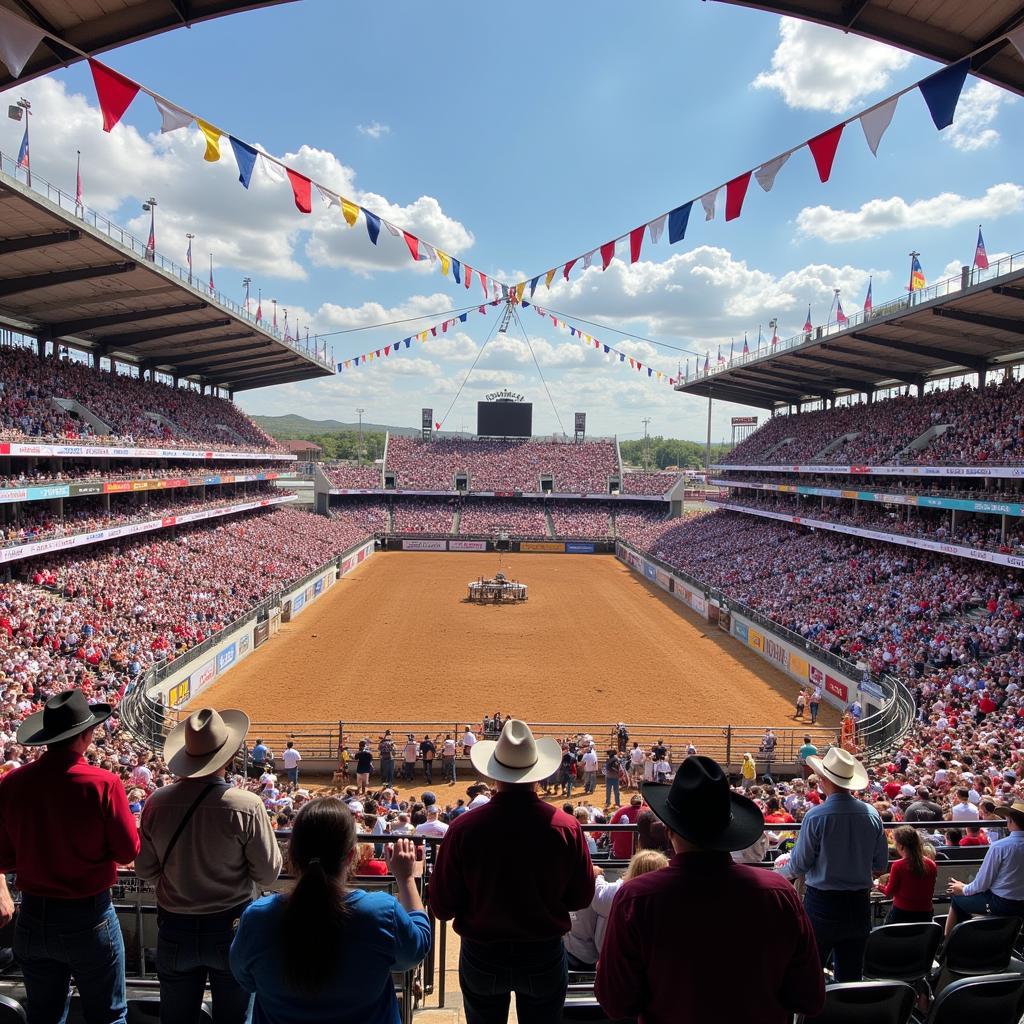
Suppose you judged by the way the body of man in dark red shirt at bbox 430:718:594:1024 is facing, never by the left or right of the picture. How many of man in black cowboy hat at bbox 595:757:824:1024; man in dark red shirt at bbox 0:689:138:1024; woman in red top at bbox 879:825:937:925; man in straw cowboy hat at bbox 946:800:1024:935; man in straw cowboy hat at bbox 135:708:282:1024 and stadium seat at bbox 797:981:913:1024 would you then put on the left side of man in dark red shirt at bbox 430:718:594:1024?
2

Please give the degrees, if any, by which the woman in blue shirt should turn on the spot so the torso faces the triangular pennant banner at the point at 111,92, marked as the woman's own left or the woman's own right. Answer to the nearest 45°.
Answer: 0° — they already face it

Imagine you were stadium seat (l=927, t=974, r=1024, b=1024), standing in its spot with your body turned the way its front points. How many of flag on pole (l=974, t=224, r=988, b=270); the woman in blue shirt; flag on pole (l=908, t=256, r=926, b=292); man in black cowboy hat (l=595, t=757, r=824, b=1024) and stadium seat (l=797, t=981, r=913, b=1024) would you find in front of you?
2

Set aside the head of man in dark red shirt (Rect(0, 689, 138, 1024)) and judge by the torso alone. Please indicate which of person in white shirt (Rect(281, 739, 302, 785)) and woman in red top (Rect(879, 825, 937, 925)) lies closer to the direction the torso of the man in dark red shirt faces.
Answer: the person in white shirt

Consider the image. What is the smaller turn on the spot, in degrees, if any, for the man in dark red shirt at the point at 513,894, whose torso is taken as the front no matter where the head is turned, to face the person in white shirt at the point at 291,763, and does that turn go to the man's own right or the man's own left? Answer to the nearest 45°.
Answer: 0° — they already face them

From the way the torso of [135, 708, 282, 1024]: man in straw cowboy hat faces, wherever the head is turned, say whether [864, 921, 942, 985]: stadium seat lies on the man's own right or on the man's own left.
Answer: on the man's own right

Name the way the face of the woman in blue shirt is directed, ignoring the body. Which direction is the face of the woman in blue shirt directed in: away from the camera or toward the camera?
away from the camera

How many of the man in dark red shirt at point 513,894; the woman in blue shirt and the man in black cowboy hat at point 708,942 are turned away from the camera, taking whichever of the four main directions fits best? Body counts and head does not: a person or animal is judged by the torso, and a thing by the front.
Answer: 3

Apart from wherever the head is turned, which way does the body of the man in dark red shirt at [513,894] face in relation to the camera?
away from the camera

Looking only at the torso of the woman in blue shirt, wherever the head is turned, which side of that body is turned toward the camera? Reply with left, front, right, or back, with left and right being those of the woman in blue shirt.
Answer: back

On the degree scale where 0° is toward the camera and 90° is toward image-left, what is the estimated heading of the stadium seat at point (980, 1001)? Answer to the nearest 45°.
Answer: approximately 180°

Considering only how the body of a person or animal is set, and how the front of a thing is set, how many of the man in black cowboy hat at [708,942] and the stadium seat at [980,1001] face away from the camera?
2

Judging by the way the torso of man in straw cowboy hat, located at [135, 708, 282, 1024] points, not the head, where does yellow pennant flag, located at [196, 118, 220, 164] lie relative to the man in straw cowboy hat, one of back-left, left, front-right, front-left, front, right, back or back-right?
front

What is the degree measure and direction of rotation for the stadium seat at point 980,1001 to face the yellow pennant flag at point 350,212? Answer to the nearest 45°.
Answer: approximately 45° to its left

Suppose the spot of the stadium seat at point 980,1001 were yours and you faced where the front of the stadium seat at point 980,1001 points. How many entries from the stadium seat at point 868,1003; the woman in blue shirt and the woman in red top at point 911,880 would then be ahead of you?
1

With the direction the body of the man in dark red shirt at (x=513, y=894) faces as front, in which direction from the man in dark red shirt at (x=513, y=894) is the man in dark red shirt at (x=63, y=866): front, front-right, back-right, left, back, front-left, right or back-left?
left

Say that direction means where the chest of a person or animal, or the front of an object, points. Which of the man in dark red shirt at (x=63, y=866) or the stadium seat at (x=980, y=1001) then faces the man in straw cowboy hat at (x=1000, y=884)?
the stadium seat

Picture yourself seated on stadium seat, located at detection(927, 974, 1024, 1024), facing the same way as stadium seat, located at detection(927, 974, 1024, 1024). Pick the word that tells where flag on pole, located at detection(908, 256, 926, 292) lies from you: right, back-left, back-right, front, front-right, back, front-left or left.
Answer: front

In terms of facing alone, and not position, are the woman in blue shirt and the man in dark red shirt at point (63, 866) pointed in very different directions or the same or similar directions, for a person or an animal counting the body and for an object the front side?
same or similar directions
